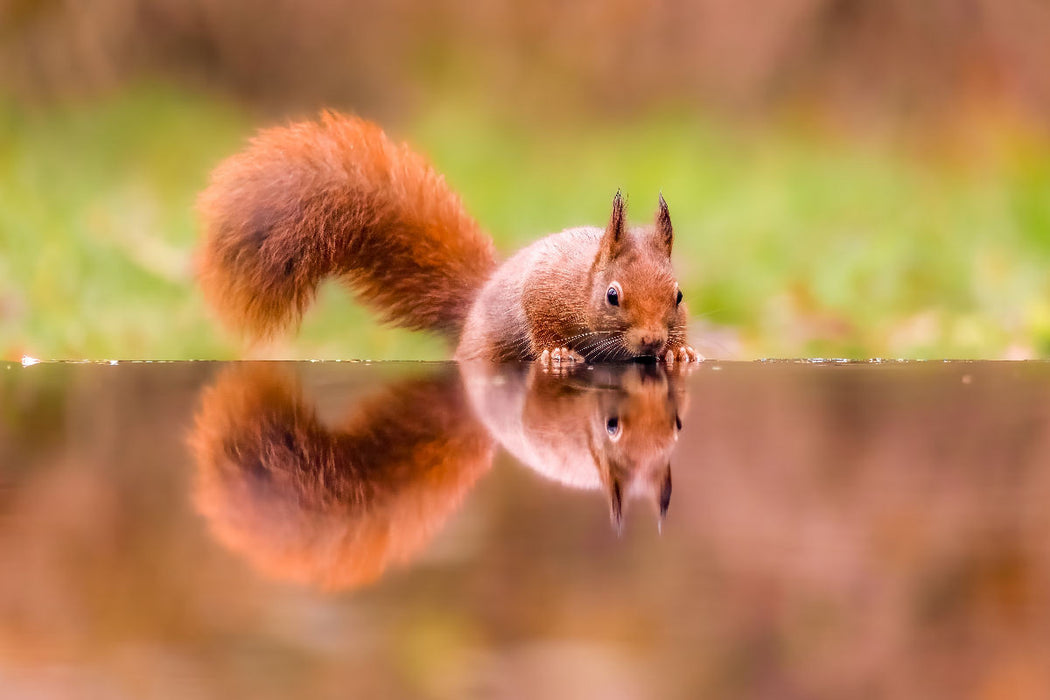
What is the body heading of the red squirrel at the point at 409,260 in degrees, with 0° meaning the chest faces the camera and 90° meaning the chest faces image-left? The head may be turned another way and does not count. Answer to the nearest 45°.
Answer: approximately 315°
